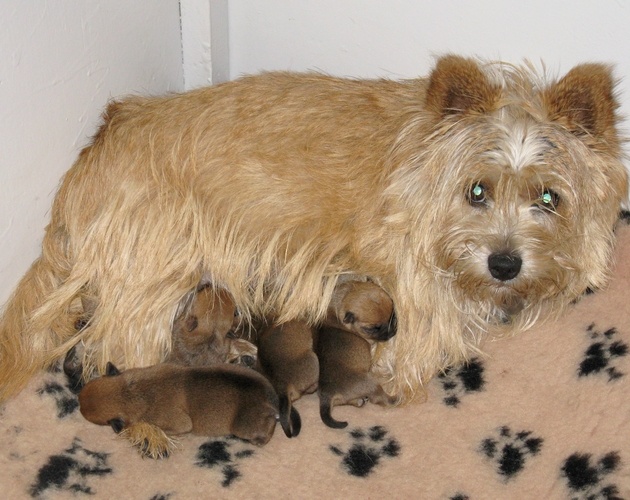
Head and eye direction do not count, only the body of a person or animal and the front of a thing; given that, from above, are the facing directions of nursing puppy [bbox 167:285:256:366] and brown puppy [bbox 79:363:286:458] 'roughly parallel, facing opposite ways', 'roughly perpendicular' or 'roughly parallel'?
roughly perpendicular

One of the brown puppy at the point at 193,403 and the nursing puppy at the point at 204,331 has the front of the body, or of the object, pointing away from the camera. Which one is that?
the nursing puppy

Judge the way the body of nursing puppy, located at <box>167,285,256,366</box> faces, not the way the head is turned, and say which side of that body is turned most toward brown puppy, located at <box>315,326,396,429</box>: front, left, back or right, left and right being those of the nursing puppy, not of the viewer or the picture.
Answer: right

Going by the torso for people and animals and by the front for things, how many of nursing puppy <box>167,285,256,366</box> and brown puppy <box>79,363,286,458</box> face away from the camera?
1

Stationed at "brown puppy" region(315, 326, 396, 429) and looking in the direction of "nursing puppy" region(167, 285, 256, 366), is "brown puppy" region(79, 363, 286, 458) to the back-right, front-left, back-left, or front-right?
front-left

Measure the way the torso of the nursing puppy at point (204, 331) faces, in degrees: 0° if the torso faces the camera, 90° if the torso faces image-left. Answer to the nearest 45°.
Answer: approximately 180°
